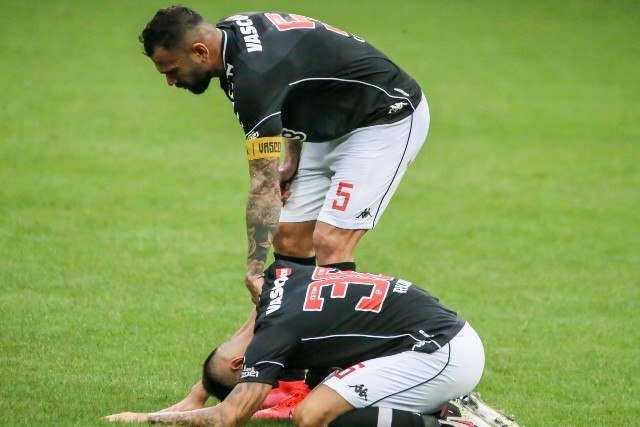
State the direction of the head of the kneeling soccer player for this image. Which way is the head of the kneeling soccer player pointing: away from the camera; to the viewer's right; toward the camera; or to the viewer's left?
to the viewer's left

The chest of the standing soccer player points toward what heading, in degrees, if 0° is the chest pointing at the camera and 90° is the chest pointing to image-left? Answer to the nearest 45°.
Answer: approximately 90°
